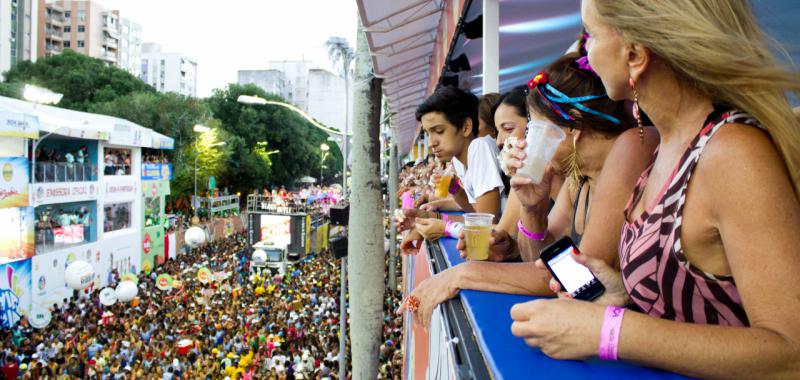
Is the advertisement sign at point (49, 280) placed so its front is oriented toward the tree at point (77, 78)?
no

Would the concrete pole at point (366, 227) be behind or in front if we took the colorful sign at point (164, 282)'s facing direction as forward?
in front

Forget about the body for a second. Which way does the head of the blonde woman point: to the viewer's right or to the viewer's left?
to the viewer's left

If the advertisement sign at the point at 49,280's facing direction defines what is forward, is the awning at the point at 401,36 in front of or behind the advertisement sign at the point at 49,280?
in front

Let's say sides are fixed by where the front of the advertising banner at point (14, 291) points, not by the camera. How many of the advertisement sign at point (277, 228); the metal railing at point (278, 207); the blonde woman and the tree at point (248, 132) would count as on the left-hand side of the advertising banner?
3

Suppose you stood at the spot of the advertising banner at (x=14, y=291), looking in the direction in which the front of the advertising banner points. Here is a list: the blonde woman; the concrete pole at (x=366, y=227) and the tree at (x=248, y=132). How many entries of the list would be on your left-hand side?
1

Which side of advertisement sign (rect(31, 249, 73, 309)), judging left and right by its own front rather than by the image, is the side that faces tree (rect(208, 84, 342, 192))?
left

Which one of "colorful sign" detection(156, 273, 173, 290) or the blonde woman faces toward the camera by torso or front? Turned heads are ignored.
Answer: the colorful sign

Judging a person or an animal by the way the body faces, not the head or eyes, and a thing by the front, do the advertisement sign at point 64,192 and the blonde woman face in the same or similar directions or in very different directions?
very different directions

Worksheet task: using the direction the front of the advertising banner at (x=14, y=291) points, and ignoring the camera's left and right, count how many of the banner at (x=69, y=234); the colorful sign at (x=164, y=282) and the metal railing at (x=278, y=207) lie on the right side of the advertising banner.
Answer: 0

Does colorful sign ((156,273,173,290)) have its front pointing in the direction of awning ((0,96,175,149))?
no

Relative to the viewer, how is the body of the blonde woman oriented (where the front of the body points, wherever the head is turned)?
to the viewer's left

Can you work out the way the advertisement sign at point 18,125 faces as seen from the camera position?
facing the viewer and to the right of the viewer

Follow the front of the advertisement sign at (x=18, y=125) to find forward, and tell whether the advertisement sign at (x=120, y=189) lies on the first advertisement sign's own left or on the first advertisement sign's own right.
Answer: on the first advertisement sign's own left

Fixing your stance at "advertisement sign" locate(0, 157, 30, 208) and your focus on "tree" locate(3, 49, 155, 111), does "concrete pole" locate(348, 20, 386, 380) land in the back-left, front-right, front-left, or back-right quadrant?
back-right

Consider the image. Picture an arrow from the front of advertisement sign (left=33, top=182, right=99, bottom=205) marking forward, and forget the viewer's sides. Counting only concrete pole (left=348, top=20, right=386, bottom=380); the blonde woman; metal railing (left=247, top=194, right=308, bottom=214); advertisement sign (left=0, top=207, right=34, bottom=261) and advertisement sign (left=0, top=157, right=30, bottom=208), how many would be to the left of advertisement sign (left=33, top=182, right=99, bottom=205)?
1

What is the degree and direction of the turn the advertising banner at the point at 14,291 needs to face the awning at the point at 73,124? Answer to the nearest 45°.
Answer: approximately 135° to its left

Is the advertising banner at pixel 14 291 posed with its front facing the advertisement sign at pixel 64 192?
no
